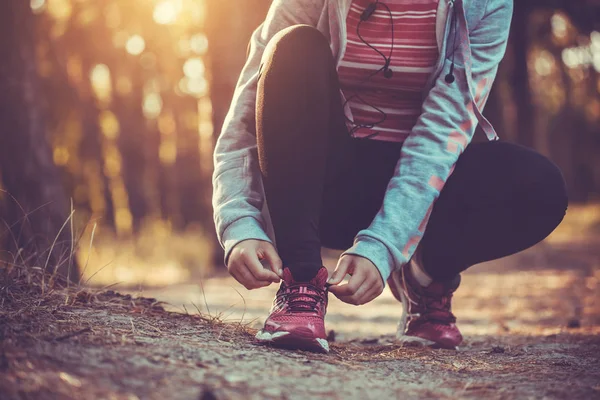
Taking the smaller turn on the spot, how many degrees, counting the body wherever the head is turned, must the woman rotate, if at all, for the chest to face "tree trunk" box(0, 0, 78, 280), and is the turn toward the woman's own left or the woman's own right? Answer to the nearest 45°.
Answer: approximately 135° to the woman's own right

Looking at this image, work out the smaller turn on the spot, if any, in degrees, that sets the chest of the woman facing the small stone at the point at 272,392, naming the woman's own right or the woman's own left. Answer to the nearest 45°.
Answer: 0° — they already face it

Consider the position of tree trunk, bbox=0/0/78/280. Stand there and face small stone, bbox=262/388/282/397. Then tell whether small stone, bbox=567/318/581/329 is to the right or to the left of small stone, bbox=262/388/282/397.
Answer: left

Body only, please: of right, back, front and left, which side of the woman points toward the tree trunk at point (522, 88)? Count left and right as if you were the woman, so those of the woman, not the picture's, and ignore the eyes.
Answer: back

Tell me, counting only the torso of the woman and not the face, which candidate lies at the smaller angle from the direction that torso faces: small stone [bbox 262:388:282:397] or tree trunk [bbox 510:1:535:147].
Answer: the small stone

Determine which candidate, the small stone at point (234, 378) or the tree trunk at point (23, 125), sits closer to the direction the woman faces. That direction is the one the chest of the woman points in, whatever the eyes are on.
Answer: the small stone

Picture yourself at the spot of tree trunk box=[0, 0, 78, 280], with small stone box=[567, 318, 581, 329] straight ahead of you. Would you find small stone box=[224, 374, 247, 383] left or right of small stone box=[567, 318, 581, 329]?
right

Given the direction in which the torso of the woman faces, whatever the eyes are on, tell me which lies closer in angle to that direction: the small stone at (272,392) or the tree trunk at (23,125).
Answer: the small stone

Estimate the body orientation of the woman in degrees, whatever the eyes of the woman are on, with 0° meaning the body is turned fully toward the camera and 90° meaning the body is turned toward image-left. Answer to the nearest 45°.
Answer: approximately 0°
